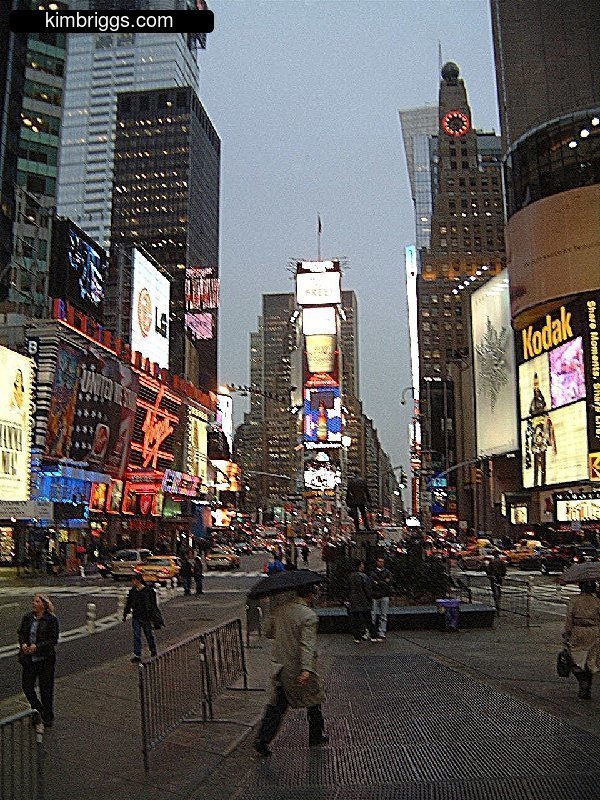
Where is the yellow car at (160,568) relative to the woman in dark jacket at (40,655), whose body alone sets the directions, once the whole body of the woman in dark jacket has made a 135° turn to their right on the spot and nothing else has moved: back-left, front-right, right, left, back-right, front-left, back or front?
front

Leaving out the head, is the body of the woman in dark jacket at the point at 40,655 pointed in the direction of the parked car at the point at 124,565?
no

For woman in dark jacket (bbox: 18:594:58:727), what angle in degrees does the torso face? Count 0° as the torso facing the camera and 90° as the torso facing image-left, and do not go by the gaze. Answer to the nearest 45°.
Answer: approximately 45°

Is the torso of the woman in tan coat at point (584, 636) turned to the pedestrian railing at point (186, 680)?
no

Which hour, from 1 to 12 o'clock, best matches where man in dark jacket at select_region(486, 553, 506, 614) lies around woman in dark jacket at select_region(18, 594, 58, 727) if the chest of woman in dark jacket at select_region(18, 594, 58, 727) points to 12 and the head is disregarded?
man in dark jacket at select_region(486, 553, 506, 614) is roughly at 6 o'clock from woman in dark jacket at select_region(18, 594, 58, 727).
